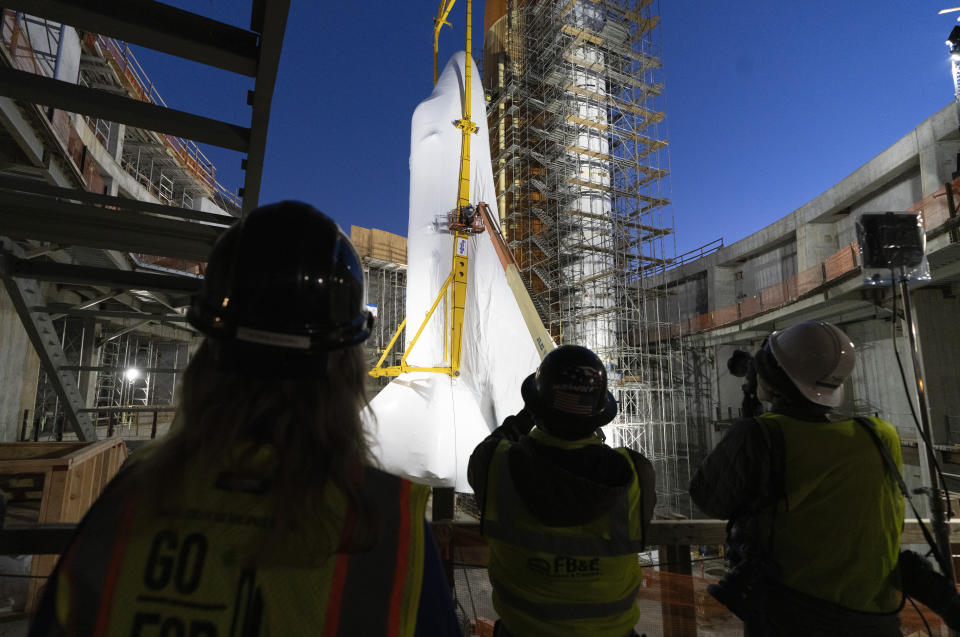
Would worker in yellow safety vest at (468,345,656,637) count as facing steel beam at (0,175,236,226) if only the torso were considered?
no

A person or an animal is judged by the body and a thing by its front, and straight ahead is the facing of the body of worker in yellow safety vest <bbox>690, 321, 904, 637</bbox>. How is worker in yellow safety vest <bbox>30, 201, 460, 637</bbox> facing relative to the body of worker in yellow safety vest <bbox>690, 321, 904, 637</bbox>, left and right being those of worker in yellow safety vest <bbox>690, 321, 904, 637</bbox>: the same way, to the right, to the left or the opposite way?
the same way

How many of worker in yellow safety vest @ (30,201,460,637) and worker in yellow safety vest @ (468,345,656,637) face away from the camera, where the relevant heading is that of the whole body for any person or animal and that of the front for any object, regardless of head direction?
2

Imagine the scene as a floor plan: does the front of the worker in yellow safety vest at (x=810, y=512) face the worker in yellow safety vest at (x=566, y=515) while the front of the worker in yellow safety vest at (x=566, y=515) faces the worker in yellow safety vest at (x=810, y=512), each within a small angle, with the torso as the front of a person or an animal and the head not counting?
no

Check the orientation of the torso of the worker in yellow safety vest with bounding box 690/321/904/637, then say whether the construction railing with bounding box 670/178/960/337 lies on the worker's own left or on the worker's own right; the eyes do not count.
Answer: on the worker's own right

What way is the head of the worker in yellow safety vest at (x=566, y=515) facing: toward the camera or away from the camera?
away from the camera

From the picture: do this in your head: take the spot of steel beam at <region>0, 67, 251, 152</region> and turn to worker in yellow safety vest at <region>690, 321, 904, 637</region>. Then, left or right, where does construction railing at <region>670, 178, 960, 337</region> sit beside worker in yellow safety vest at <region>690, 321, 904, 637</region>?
left

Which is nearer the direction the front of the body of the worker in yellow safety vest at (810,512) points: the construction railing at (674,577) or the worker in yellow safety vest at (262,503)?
the construction railing

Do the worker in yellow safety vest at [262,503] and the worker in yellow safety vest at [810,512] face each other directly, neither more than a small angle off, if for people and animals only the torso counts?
no

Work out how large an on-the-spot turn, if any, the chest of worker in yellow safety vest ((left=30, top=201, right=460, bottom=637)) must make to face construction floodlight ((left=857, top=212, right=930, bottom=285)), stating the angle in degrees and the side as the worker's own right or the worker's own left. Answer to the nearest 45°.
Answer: approximately 90° to the worker's own right

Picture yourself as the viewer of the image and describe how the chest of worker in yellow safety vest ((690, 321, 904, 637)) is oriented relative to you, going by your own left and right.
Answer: facing away from the viewer and to the left of the viewer

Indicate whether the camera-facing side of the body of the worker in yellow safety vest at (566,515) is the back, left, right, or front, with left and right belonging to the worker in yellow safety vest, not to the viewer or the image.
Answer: back

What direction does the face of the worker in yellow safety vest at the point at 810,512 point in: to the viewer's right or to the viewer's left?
to the viewer's left

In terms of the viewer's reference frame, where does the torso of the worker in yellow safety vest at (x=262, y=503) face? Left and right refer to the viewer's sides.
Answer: facing away from the viewer
